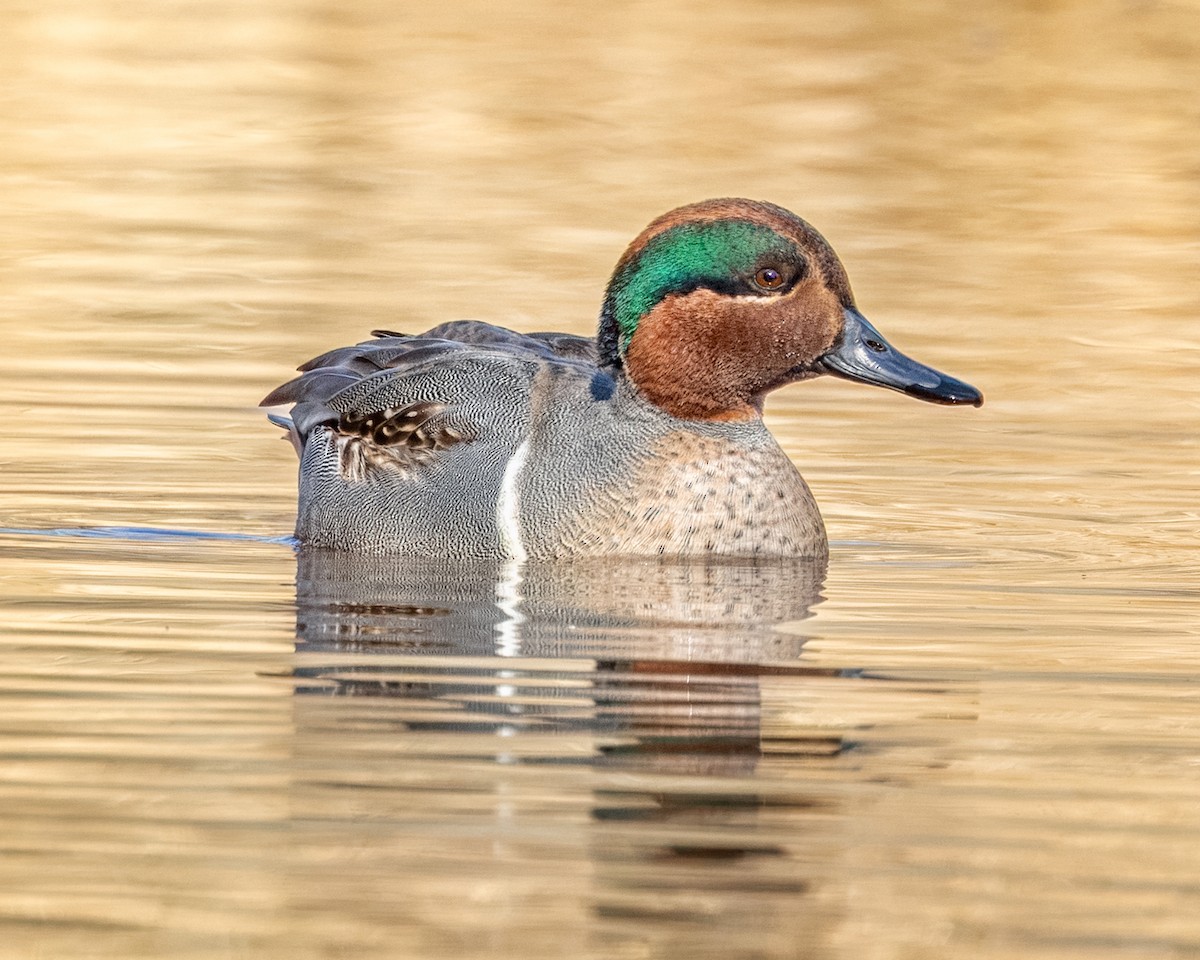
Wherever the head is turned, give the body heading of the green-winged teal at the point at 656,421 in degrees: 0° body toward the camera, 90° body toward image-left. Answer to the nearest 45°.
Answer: approximately 315°
